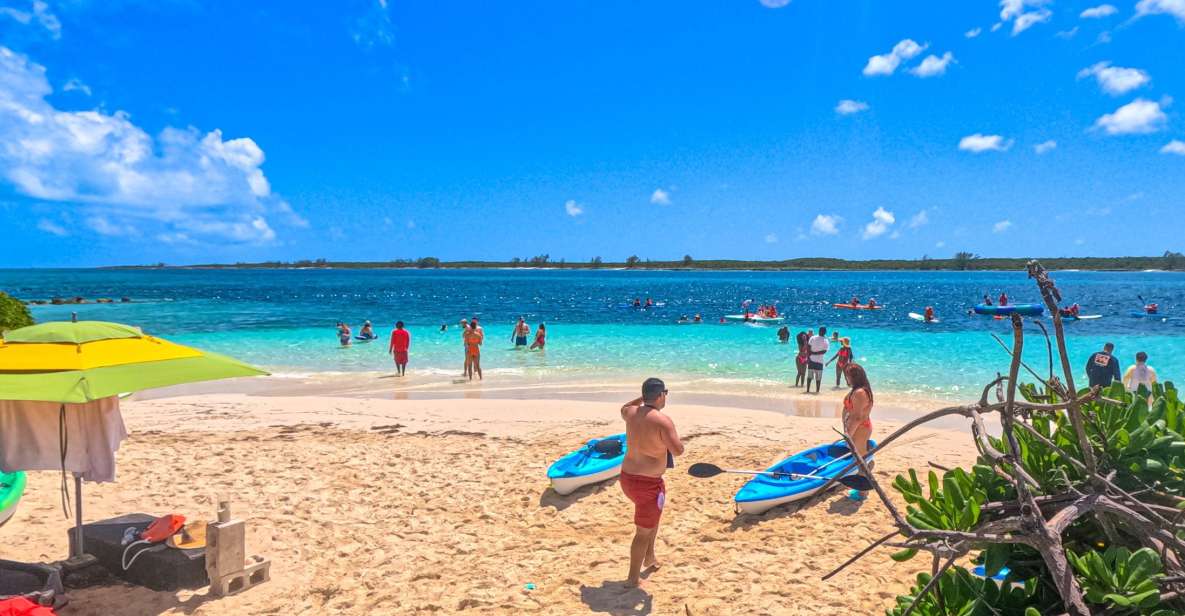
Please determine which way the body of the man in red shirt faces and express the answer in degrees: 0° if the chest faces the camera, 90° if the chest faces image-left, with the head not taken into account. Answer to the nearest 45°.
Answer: approximately 180°

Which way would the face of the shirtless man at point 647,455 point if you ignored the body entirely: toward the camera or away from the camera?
away from the camera

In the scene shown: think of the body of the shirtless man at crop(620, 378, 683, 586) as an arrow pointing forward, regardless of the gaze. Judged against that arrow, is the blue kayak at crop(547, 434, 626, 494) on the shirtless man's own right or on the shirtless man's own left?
on the shirtless man's own left

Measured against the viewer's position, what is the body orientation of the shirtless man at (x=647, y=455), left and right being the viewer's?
facing away from the viewer and to the right of the viewer

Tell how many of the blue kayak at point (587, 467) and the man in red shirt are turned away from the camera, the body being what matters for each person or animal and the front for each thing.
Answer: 1
